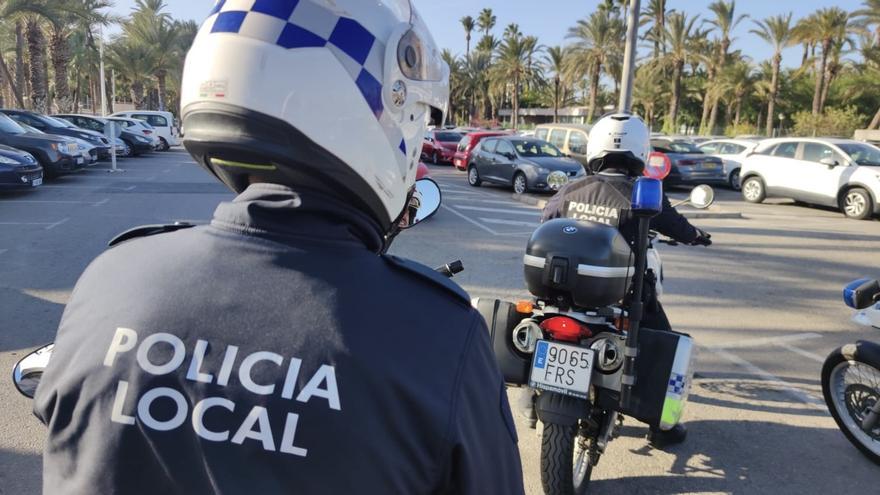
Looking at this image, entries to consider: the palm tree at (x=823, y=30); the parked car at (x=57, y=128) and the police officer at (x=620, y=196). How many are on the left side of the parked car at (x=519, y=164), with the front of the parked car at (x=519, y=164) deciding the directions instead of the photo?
1

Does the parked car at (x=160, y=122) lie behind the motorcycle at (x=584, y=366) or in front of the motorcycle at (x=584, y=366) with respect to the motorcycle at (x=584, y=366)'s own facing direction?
in front

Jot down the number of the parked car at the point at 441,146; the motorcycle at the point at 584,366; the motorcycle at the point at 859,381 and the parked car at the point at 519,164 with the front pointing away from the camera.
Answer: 1

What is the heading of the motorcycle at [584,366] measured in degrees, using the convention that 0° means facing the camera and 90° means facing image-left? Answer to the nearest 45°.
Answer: approximately 180°

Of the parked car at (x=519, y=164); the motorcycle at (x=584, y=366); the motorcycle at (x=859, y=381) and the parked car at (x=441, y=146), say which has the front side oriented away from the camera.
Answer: the motorcycle at (x=584, y=366)

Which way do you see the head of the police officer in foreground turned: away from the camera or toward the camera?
away from the camera

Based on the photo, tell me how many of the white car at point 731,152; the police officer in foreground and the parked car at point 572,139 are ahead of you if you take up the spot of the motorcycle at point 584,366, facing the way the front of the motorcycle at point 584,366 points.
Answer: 2

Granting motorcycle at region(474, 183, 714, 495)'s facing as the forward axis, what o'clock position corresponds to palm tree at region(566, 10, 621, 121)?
The palm tree is roughly at 12 o'clock from the motorcycle.

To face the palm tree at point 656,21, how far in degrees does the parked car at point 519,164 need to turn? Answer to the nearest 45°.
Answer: approximately 135° to its left

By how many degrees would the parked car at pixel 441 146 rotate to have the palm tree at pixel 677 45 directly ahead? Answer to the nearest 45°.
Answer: approximately 90° to its left

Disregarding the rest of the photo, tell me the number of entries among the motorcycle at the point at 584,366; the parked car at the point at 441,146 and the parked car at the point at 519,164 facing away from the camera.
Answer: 1

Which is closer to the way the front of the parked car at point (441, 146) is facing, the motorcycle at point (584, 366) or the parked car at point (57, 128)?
the motorcycle
